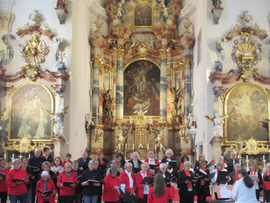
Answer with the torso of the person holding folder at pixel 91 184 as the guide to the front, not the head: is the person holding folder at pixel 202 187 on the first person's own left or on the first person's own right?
on the first person's own left

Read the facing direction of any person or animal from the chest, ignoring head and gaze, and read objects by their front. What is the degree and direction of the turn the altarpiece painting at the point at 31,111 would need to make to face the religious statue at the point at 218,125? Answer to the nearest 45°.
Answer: approximately 45° to its left

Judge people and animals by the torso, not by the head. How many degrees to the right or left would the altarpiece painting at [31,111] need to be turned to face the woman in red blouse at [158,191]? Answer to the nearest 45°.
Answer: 0° — it already faces them

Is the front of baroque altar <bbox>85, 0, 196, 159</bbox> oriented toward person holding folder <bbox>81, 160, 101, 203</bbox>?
yes

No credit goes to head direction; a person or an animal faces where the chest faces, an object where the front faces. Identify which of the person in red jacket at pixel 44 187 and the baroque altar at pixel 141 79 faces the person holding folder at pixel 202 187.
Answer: the baroque altar

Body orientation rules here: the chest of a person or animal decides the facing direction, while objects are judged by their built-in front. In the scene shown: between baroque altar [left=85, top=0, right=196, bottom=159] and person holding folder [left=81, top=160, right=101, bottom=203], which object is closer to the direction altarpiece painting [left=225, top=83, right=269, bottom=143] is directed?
the person holding folder

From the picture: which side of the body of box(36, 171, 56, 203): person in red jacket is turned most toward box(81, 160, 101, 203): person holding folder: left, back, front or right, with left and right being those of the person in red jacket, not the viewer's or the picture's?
left

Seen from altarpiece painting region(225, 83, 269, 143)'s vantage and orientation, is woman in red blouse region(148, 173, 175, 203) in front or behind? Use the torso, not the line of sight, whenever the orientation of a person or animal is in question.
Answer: in front

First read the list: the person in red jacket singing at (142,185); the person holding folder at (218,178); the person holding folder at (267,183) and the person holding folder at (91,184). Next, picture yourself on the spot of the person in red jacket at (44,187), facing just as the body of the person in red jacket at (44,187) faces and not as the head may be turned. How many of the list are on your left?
4

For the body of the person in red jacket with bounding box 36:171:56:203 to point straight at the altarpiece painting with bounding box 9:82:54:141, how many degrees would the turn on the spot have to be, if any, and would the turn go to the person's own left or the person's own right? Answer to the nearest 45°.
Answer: approximately 180°

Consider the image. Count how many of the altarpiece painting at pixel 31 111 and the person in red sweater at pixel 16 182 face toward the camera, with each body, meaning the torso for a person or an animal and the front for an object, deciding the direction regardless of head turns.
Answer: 2
